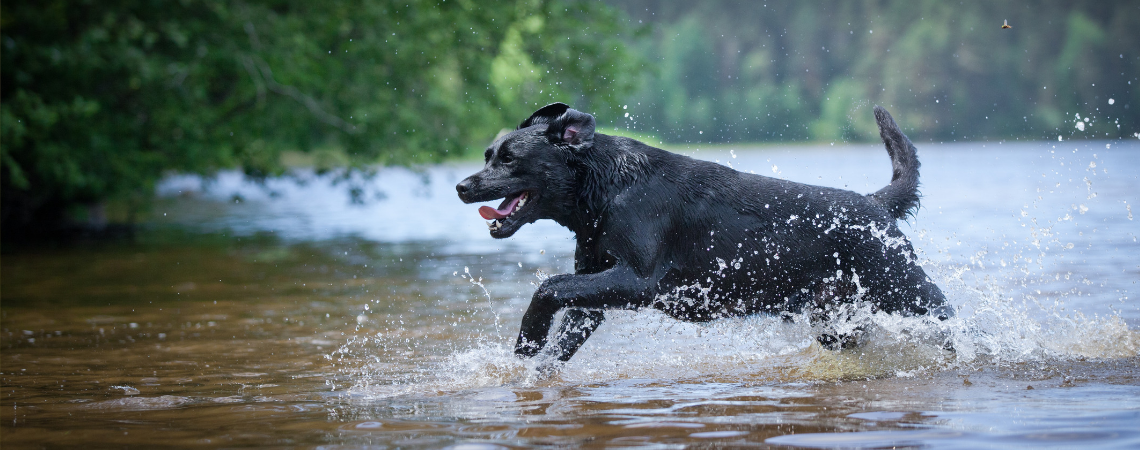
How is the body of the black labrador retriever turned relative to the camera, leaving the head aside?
to the viewer's left
